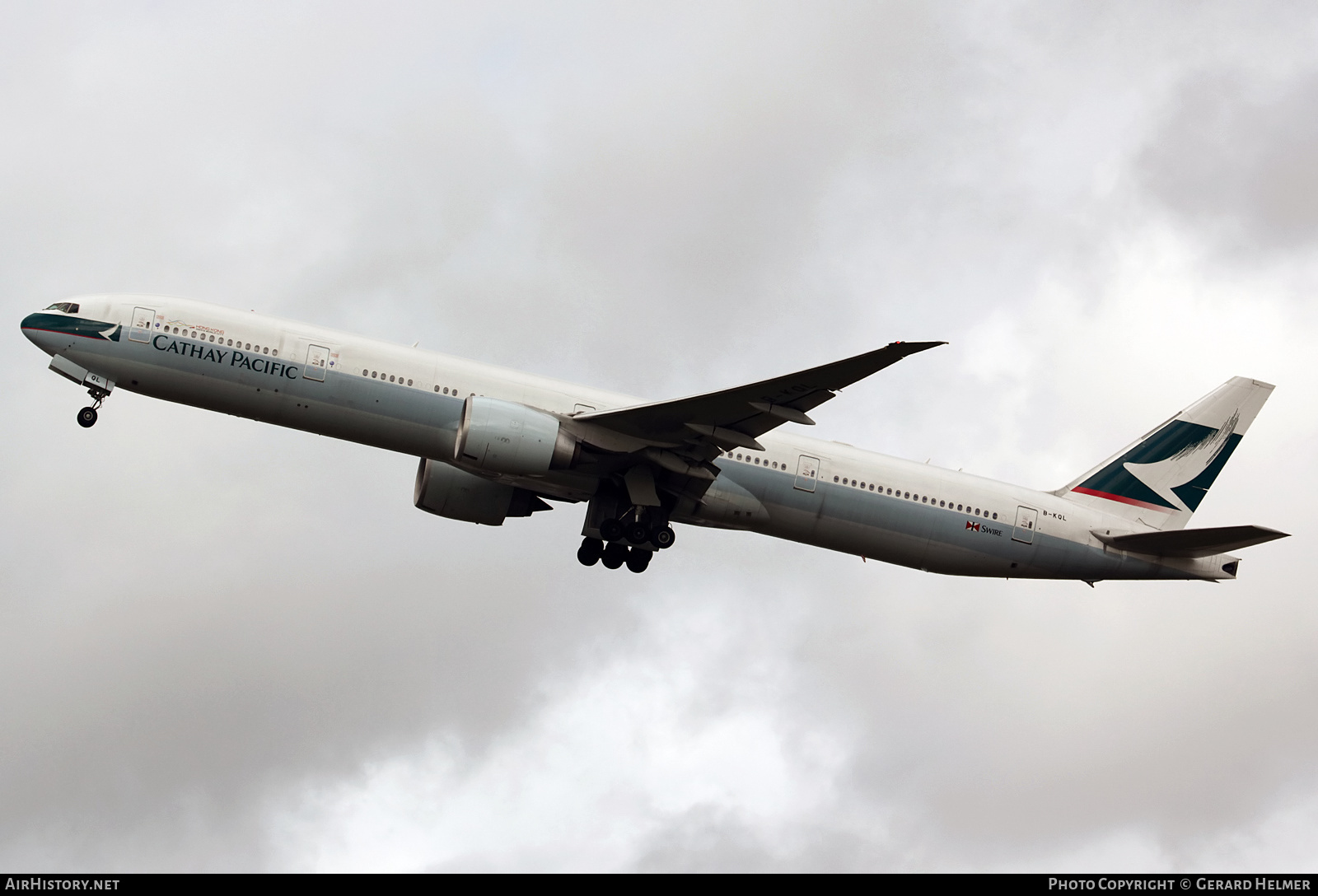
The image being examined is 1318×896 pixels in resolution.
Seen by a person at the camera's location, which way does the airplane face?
facing to the left of the viewer
